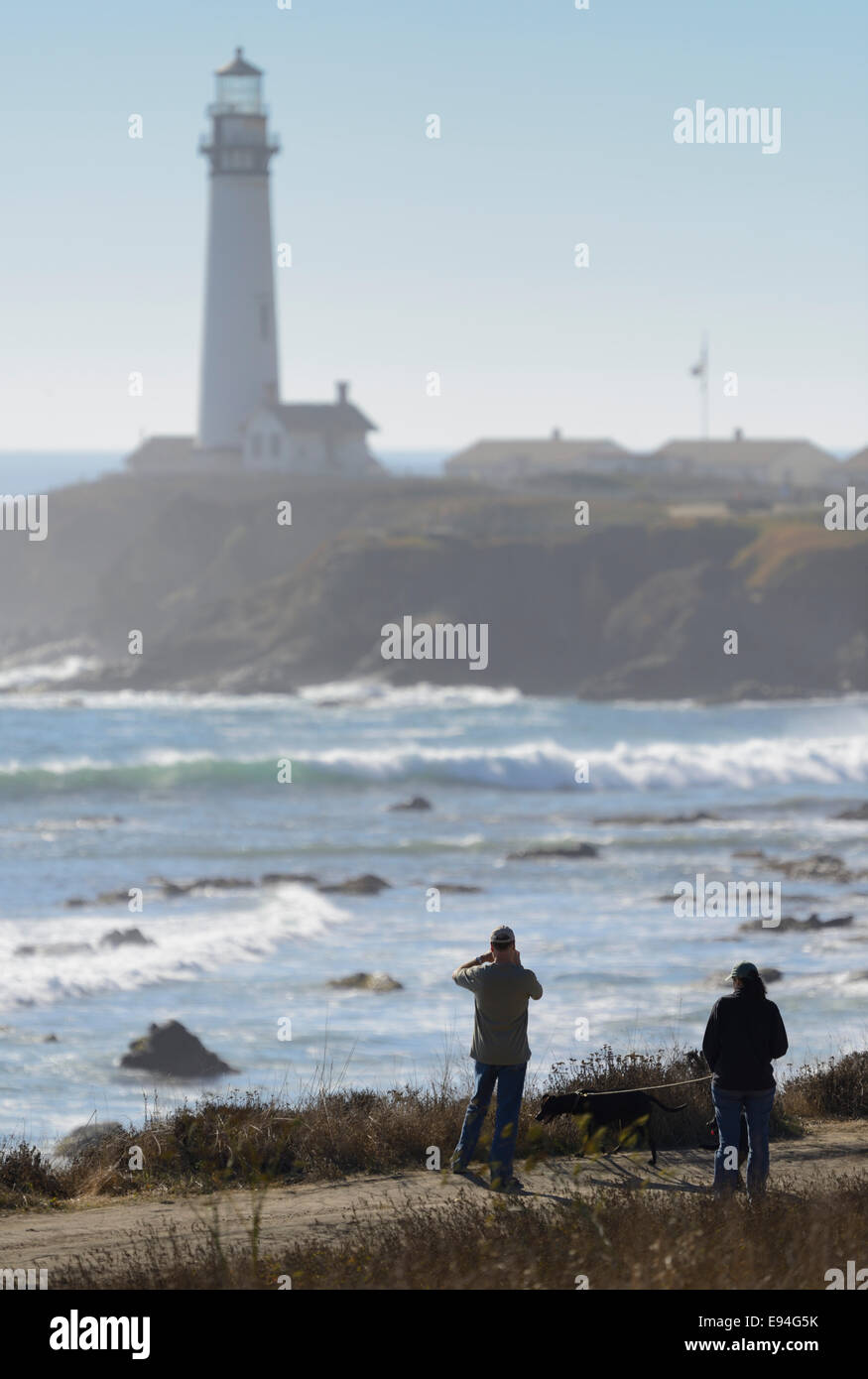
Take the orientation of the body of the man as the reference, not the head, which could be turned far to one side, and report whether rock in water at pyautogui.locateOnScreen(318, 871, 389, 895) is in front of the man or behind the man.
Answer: in front

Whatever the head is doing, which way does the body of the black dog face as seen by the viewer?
to the viewer's left

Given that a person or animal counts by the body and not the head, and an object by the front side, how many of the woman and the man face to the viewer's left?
0

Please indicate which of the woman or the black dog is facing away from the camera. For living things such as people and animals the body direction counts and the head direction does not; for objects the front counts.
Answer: the woman

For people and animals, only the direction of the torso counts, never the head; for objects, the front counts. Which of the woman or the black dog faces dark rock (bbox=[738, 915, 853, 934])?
the woman

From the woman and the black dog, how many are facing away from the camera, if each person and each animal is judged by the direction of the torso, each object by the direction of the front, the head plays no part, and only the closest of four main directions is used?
1

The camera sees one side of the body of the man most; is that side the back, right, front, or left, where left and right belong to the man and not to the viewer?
back

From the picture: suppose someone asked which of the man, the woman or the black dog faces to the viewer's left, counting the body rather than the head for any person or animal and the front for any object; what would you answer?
the black dog

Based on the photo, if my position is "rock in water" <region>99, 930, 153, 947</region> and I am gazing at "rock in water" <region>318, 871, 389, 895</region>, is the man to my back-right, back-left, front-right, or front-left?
back-right

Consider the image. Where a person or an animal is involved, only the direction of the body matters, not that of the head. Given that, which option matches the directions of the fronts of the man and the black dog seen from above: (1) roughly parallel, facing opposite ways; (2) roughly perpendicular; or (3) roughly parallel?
roughly perpendicular

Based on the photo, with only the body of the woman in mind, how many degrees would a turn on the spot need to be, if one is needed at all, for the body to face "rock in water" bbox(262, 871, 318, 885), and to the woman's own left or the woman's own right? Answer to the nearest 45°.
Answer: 0° — they already face it

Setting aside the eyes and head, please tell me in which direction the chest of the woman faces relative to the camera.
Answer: away from the camera

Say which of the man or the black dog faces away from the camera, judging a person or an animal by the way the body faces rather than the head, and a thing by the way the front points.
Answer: the man
